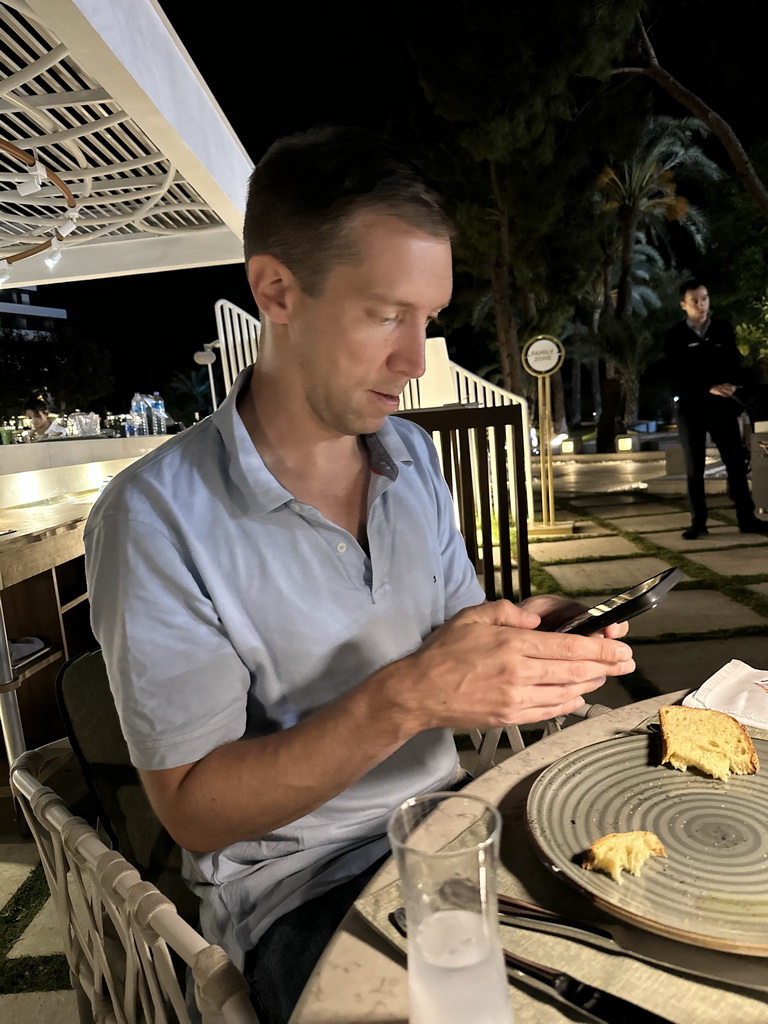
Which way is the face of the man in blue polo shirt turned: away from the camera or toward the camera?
toward the camera

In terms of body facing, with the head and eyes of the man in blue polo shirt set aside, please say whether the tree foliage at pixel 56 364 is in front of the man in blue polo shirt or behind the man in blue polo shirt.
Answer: behind

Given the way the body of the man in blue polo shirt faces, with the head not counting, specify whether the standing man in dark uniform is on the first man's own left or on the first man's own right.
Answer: on the first man's own left

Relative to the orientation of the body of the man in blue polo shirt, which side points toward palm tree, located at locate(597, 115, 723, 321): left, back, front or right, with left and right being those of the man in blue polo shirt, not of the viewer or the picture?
left

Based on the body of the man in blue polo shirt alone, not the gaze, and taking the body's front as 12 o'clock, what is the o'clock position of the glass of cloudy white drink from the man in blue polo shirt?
The glass of cloudy white drink is roughly at 1 o'clock from the man in blue polo shirt.

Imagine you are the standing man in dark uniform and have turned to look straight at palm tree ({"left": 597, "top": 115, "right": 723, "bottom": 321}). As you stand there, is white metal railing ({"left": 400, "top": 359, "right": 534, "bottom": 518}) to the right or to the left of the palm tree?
left

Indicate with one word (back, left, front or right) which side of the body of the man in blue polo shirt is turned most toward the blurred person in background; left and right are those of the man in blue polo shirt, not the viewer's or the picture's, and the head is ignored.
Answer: back

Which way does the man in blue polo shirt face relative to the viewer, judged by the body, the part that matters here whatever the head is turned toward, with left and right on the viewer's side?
facing the viewer and to the right of the viewer

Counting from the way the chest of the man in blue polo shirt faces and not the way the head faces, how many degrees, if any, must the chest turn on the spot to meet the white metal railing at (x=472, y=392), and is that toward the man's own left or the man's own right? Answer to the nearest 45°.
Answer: approximately 135° to the man's own left
